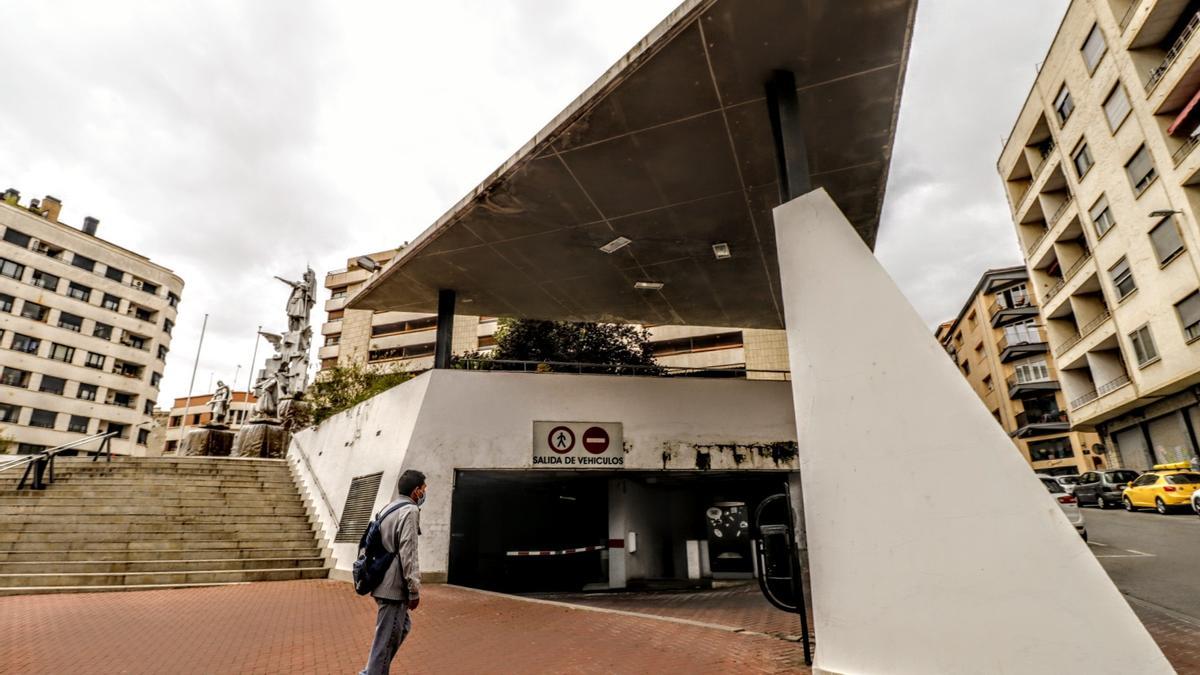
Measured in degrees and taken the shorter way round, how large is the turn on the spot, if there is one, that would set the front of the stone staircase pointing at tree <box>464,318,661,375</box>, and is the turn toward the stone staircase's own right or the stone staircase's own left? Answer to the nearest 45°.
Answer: approximately 90° to the stone staircase's own left

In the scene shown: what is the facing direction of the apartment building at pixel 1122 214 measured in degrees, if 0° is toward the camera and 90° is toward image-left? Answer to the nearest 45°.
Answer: approximately 45°

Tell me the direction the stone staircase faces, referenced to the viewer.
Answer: facing the viewer

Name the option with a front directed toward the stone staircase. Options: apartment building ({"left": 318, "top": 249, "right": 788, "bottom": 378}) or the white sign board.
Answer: the apartment building

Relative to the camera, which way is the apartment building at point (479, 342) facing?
toward the camera

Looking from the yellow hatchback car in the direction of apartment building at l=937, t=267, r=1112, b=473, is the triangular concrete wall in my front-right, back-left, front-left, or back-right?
back-left

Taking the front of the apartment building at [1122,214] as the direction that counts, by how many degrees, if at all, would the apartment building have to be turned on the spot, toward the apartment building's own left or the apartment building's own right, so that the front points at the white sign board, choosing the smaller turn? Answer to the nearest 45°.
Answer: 0° — it already faces it

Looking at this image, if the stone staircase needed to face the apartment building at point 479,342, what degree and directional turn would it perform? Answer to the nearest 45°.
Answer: approximately 135° to its left

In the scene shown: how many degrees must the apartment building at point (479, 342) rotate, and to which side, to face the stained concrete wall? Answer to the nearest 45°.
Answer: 0° — it already faces it

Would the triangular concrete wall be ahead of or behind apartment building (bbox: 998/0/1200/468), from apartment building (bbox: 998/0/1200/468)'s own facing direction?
ahead

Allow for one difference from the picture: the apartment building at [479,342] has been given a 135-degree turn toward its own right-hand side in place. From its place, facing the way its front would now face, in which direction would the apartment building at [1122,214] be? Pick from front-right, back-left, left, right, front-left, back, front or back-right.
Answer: back

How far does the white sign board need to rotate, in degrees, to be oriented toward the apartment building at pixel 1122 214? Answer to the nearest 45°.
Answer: approximately 90° to its left

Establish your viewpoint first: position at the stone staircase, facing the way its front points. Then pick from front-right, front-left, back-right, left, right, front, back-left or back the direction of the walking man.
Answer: front

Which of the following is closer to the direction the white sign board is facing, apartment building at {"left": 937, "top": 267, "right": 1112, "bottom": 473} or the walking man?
the walking man

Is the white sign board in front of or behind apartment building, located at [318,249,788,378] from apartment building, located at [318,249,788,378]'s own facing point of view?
in front

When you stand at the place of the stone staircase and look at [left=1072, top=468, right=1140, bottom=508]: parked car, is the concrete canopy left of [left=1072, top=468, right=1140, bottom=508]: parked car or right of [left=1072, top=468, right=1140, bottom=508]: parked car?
right
